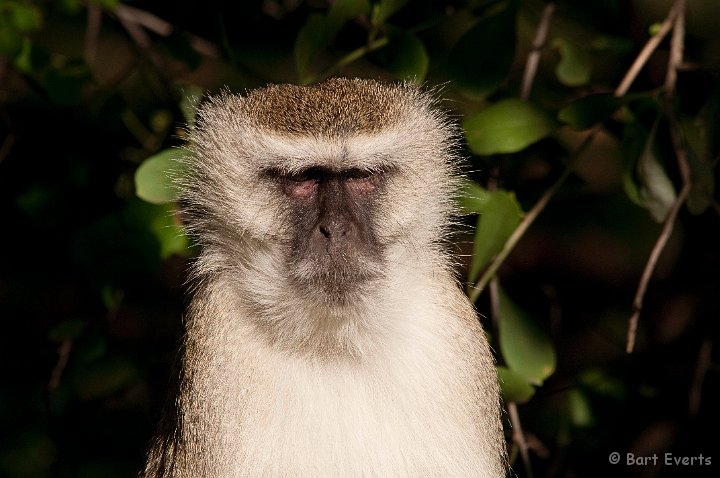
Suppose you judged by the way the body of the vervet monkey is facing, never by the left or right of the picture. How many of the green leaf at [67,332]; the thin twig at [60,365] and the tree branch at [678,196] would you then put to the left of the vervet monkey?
1

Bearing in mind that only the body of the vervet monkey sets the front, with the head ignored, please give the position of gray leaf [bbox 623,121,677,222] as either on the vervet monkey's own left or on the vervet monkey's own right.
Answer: on the vervet monkey's own left

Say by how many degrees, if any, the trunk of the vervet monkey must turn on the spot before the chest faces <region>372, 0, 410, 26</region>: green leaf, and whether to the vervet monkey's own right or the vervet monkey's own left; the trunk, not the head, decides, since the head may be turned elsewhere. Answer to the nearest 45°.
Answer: approximately 135° to the vervet monkey's own left

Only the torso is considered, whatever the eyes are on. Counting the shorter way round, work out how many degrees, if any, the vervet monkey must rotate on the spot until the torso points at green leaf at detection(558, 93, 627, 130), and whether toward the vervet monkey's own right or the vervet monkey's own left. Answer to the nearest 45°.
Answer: approximately 90° to the vervet monkey's own left

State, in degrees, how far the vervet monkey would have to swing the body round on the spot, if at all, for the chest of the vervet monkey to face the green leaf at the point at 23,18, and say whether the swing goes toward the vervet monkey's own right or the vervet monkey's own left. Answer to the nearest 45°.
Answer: approximately 135° to the vervet monkey's own right

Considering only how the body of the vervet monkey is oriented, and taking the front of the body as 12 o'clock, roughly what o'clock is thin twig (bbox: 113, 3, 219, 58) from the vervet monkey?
The thin twig is roughly at 6 o'clock from the vervet monkey.

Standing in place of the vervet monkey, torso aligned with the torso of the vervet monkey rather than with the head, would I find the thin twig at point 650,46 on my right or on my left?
on my left

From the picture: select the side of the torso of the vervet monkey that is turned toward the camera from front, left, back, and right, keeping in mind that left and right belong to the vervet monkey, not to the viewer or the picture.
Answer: front

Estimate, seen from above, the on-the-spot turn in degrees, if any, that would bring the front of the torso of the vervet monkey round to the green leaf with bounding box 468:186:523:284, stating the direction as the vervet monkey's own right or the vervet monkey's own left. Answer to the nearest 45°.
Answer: approximately 90° to the vervet monkey's own left
